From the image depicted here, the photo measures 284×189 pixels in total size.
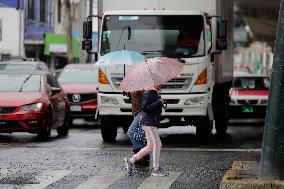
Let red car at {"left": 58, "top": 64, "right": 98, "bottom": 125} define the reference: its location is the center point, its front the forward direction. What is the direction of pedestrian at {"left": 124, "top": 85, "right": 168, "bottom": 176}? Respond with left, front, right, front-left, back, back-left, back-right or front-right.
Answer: front

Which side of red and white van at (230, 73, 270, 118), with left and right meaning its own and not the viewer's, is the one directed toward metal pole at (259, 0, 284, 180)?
front

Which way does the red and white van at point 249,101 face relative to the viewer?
toward the camera

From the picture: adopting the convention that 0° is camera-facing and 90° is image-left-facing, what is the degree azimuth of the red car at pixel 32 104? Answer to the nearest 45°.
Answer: approximately 45°

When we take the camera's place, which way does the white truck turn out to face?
facing the viewer

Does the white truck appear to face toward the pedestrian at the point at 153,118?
yes

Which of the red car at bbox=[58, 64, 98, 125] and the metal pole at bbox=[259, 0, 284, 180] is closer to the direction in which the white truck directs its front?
the metal pole
